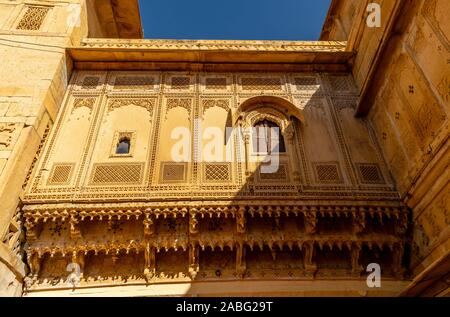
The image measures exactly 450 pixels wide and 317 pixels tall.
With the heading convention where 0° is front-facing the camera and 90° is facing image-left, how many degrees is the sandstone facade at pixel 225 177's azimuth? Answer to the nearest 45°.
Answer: approximately 0°
